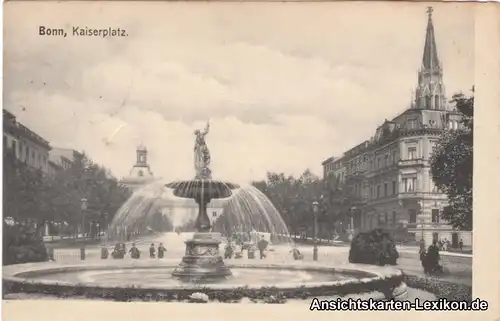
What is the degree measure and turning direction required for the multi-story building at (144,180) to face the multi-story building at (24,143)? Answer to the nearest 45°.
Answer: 0° — it already faces it

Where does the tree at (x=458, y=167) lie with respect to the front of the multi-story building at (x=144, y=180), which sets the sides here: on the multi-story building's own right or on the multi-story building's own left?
on the multi-story building's own left
